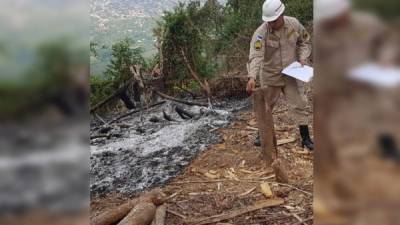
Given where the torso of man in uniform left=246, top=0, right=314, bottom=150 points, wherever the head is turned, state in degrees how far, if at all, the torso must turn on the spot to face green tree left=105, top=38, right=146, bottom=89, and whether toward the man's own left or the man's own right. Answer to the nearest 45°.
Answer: approximately 90° to the man's own right

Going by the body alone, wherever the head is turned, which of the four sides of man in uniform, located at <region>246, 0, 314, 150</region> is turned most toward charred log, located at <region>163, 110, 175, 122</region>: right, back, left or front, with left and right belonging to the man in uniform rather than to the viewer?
right

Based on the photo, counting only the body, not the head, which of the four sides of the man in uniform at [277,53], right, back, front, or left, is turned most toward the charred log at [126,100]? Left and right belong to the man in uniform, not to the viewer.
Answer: right

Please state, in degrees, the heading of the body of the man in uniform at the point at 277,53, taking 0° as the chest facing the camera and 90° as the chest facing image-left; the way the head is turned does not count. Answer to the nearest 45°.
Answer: approximately 0°
